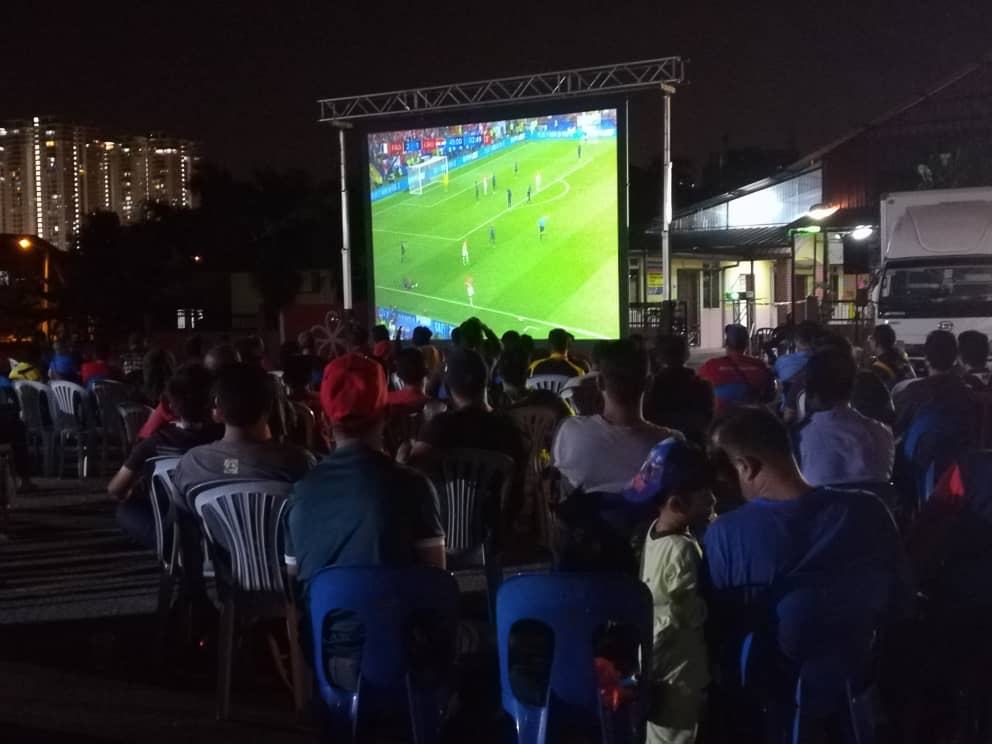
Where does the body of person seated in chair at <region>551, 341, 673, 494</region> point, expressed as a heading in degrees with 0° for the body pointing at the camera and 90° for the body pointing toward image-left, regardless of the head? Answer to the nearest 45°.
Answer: approximately 180°

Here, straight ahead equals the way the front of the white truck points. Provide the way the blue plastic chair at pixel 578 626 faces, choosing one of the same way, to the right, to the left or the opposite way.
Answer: the opposite way

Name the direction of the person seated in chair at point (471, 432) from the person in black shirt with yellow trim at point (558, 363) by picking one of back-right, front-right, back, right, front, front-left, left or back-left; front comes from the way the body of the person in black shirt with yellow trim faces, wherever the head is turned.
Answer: back

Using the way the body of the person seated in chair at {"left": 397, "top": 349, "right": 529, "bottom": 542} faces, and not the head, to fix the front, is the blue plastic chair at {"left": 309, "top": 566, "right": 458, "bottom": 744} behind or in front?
behind

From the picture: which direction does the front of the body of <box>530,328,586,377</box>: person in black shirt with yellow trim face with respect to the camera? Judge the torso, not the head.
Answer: away from the camera

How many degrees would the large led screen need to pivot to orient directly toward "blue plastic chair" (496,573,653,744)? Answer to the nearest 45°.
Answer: approximately 45° to its left

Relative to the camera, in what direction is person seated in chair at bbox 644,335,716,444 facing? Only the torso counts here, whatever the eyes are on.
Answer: away from the camera

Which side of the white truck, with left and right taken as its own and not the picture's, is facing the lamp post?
right

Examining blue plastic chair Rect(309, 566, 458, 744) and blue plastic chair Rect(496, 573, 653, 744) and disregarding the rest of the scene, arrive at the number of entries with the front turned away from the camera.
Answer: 2

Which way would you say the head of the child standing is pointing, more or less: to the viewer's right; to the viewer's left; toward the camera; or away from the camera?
to the viewer's right

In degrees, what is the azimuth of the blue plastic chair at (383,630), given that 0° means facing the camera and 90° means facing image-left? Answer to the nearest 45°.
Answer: approximately 180°

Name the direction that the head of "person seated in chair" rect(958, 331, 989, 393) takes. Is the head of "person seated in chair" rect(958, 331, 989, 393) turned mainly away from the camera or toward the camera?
away from the camera

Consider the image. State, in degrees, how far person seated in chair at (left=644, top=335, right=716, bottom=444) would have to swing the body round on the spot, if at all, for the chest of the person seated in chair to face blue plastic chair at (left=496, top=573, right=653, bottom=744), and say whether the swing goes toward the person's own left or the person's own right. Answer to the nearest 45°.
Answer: approximately 180°

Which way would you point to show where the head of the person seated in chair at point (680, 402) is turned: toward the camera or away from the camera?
away from the camera

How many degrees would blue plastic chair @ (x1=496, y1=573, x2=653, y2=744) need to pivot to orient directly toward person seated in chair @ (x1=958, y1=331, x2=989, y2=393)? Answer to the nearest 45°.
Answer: approximately 45° to its right
